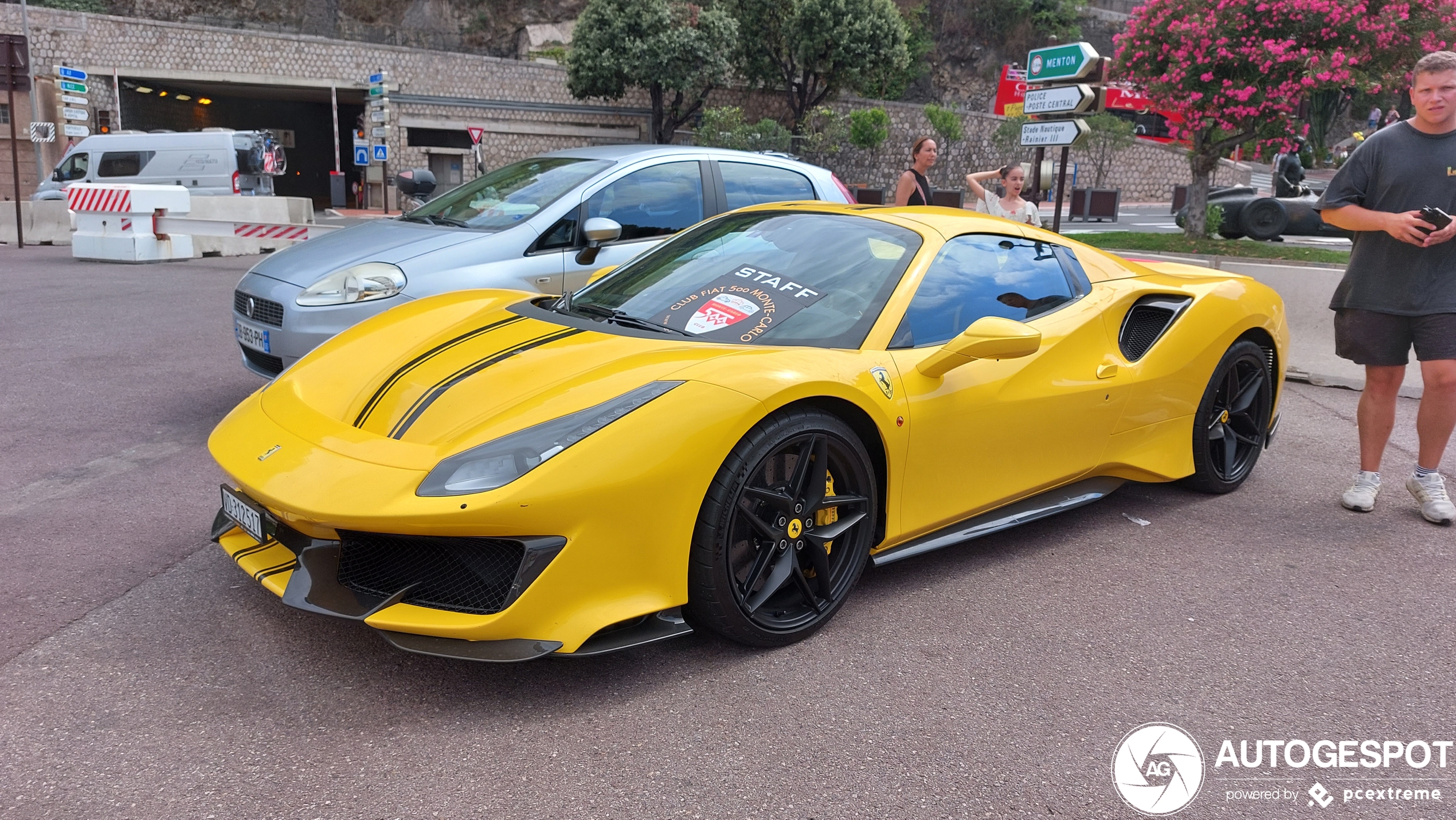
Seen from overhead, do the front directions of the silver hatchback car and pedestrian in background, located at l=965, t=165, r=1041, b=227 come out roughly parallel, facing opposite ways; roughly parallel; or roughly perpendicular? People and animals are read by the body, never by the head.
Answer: roughly perpendicular

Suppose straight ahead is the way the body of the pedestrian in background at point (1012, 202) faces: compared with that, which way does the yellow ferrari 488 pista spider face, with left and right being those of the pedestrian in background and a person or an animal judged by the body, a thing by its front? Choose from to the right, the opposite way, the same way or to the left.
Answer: to the right

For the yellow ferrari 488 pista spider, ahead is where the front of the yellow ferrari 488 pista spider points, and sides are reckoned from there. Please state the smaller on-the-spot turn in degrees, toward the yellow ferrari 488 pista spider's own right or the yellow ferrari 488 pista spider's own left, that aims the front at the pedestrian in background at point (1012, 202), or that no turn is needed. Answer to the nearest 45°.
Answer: approximately 135° to the yellow ferrari 488 pista spider's own right

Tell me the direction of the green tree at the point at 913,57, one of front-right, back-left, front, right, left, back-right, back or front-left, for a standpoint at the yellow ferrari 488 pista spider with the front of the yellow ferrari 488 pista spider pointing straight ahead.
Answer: back-right

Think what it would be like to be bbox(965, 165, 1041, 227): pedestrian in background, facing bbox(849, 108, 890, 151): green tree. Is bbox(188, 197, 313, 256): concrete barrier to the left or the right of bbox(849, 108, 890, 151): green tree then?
left

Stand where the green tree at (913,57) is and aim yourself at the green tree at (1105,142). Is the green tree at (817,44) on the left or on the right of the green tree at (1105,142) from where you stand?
right

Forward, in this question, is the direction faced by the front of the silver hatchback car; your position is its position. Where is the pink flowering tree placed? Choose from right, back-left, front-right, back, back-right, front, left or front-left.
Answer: back

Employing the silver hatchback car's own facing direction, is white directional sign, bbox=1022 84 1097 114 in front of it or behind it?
behind

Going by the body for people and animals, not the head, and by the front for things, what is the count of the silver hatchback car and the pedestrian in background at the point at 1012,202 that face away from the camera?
0

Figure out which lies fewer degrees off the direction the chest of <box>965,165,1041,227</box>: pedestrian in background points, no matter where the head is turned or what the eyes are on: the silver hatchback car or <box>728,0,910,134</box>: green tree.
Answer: the silver hatchback car

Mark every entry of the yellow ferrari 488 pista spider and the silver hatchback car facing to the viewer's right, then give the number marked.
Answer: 0

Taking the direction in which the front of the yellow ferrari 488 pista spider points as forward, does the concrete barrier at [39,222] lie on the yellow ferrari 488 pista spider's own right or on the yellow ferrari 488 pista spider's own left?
on the yellow ferrari 488 pista spider's own right
